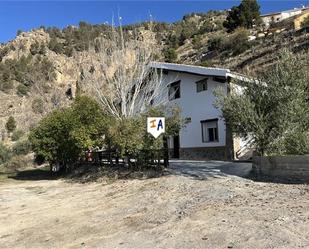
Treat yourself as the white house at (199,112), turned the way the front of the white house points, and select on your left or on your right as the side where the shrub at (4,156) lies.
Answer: on your right

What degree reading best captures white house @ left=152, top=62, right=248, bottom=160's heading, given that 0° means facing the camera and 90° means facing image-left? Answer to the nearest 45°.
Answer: approximately 0°

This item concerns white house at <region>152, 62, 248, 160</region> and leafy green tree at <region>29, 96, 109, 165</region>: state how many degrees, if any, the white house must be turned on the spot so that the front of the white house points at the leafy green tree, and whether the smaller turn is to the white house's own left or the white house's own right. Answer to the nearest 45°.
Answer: approximately 45° to the white house's own right
